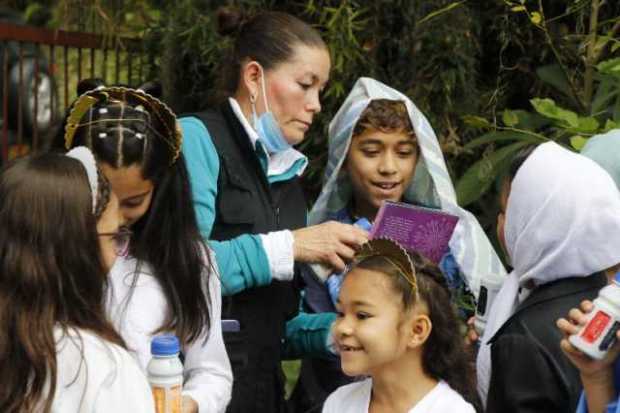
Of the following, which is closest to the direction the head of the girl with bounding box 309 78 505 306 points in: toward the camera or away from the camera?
toward the camera

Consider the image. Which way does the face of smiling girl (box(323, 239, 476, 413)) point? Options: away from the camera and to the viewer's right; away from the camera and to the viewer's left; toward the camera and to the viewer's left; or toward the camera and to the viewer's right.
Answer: toward the camera and to the viewer's left

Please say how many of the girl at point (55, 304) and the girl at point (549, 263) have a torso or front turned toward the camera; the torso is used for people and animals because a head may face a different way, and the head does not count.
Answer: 0

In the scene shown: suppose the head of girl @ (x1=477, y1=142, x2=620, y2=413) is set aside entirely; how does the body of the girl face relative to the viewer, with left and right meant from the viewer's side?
facing away from the viewer and to the left of the viewer

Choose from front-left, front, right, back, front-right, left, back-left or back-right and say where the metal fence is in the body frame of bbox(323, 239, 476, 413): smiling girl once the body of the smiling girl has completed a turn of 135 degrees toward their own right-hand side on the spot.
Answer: front-left

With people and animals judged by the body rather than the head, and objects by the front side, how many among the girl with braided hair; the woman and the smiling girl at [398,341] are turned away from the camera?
0
